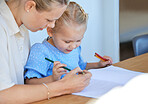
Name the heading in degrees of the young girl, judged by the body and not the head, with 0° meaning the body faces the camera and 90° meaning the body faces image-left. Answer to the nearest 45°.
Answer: approximately 315°

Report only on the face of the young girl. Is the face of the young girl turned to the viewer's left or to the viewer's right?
to the viewer's right

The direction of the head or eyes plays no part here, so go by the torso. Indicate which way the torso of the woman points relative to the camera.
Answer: to the viewer's right

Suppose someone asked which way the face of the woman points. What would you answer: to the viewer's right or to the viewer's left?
to the viewer's right
